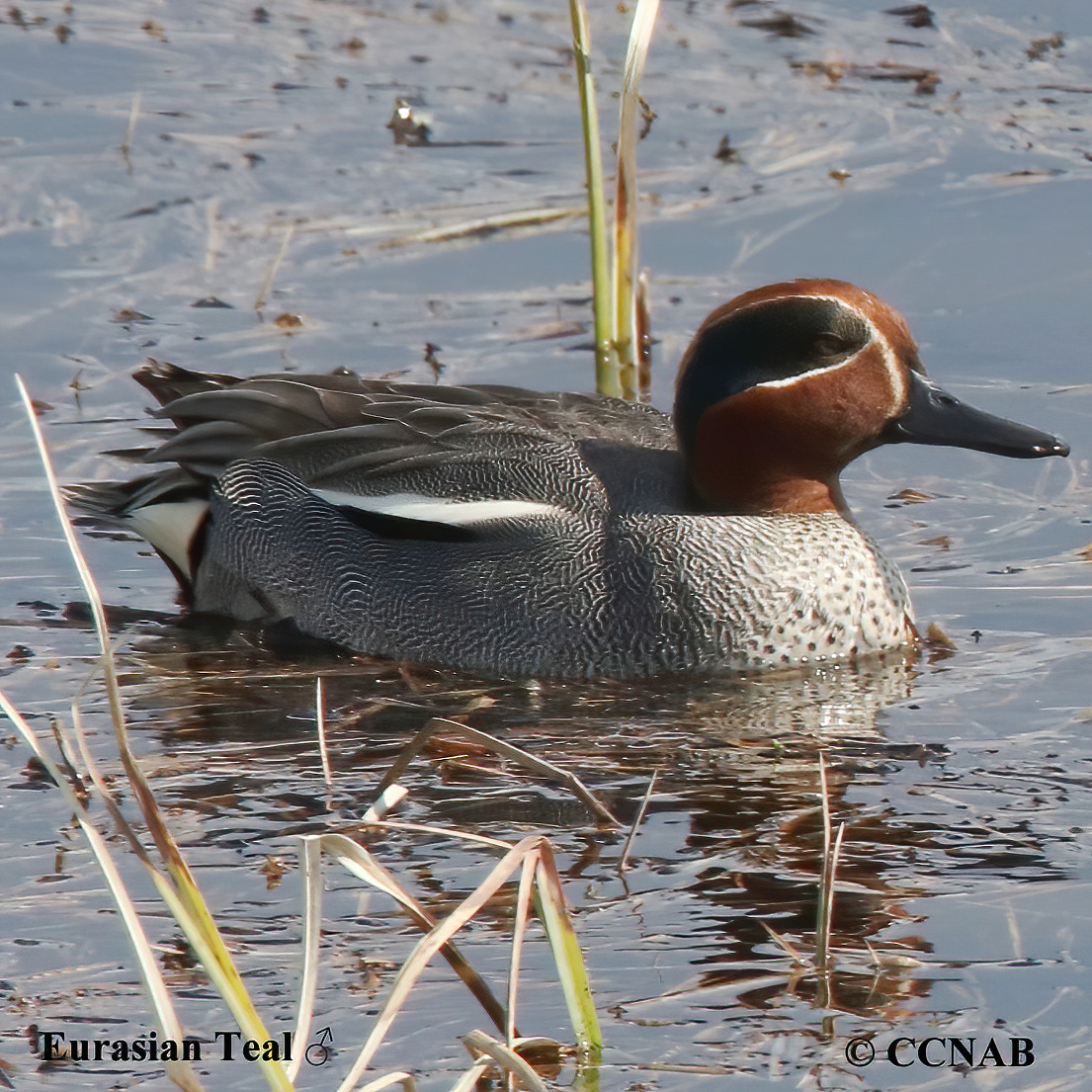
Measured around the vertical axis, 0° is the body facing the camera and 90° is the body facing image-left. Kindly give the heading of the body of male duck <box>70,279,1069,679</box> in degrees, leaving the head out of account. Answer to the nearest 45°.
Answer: approximately 270°

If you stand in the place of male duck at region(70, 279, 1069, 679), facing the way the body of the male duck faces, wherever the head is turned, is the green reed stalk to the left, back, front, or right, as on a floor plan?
left
